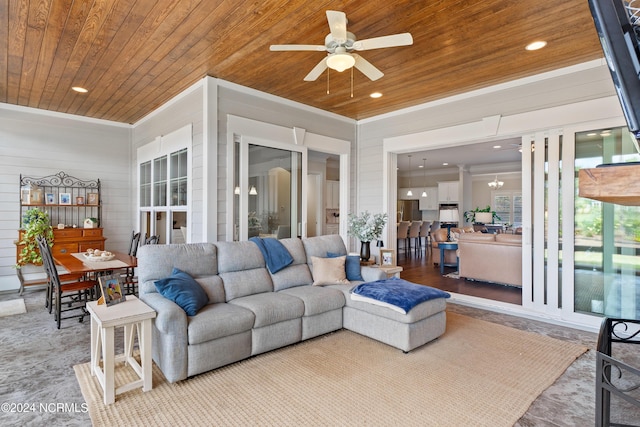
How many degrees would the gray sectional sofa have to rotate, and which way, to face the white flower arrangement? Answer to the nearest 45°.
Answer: approximately 90° to its left

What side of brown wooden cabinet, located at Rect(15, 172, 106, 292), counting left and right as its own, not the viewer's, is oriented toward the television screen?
front

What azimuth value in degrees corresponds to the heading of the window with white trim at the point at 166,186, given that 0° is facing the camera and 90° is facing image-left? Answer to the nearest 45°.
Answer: approximately 45°

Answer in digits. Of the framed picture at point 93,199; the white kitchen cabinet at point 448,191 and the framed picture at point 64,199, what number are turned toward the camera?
3

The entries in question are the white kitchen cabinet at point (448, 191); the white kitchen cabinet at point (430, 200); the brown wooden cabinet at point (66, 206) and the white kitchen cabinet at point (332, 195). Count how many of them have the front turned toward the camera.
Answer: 4

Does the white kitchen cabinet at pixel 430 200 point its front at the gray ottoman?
yes

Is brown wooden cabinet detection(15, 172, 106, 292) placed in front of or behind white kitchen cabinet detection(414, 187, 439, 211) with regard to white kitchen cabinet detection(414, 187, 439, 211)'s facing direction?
in front

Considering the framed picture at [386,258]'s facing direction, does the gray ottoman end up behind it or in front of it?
in front

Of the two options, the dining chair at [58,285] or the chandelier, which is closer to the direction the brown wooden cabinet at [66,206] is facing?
the dining chair

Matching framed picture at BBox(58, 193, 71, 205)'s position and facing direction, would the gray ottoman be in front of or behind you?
in front

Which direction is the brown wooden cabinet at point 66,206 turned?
toward the camera

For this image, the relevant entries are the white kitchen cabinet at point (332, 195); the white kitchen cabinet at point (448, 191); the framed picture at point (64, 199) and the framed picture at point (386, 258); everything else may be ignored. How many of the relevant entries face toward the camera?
4

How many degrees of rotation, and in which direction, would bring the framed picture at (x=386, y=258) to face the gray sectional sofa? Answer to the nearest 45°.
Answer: approximately 45° to its right

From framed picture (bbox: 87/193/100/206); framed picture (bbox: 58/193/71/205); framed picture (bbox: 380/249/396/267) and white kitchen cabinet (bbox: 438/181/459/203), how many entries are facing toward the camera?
4

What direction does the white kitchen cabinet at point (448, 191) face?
toward the camera

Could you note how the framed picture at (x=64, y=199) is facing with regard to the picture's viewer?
facing the viewer

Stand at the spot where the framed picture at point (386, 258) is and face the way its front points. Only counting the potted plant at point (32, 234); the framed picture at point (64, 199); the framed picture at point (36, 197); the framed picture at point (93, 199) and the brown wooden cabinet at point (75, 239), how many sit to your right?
5

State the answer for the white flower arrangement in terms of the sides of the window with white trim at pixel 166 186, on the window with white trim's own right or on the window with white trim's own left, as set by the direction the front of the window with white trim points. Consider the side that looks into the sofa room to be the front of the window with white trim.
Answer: on the window with white trim's own left

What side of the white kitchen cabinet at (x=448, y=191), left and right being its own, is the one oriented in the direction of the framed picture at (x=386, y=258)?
front
